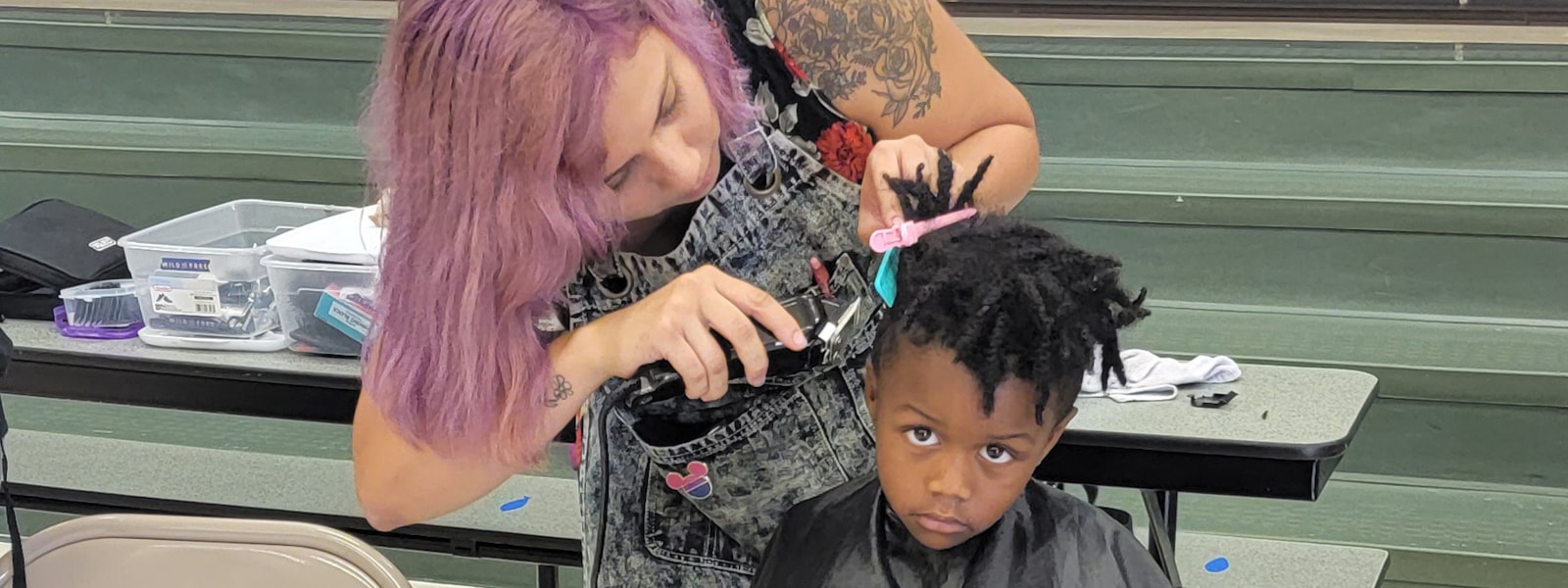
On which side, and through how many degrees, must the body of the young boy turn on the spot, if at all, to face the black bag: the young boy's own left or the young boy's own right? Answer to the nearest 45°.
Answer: approximately 135° to the young boy's own right

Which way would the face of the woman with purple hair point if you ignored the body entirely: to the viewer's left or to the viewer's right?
to the viewer's right

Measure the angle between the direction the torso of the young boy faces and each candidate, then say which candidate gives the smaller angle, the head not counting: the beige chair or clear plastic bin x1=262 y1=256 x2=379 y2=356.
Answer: the beige chair

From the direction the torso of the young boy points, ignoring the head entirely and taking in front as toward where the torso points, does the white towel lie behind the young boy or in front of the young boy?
behind

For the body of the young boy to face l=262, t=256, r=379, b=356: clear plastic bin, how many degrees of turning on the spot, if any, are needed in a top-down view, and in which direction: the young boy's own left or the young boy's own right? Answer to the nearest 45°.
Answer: approximately 135° to the young boy's own right

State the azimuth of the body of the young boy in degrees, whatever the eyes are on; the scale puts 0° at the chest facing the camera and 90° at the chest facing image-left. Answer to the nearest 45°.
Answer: approximately 0°

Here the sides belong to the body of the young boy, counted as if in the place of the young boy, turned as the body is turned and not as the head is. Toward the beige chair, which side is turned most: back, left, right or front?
right

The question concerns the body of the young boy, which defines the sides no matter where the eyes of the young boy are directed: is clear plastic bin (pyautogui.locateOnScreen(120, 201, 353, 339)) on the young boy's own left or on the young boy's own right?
on the young boy's own right
